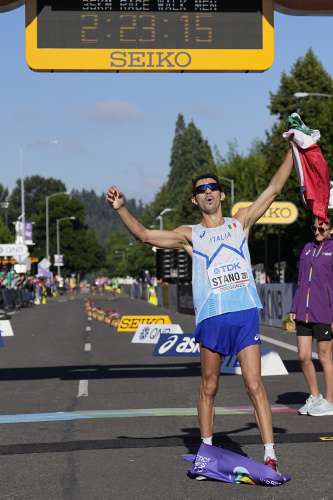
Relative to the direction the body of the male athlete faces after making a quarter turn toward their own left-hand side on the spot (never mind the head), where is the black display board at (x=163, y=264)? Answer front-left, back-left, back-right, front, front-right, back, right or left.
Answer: left

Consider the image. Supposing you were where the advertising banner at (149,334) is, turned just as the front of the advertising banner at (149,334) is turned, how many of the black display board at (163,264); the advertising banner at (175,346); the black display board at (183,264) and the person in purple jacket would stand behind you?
2

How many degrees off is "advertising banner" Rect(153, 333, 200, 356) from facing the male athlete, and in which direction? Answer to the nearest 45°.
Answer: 0° — it already faces them

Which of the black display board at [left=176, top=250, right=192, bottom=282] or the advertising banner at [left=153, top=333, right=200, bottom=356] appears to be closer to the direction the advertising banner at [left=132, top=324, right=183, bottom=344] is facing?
the advertising banner

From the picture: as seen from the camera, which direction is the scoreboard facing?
toward the camera

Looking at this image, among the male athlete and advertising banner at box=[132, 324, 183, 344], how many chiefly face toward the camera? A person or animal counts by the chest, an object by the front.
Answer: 2

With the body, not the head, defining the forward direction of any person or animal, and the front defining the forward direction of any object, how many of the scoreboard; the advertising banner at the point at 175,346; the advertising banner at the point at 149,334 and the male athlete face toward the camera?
4

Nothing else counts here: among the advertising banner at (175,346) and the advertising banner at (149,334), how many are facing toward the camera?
2

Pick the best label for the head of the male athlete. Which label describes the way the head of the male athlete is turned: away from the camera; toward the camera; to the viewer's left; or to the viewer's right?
toward the camera

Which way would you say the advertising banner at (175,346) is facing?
toward the camera

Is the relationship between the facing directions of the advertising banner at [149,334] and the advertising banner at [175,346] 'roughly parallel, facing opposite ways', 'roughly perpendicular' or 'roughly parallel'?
roughly parallel

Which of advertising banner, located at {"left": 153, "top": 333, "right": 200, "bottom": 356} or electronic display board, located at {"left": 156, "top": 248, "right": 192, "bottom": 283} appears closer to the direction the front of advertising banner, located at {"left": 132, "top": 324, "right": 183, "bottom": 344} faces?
the advertising banner

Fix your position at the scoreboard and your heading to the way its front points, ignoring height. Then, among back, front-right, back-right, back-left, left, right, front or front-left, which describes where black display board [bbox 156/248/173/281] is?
back

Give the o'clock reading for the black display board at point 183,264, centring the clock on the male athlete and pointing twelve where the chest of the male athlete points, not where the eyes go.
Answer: The black display board is roughly at 6 o'clock from the male athlete.

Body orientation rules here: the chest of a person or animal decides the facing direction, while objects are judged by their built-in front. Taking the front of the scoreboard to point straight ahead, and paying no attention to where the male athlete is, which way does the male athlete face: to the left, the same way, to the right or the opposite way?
the same way

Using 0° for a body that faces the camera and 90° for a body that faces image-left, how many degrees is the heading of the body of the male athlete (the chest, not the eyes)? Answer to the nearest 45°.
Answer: approximately 0°

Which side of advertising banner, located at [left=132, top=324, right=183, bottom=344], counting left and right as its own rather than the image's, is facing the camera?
front

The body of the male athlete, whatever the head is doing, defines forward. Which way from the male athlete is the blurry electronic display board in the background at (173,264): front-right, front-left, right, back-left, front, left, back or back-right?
back

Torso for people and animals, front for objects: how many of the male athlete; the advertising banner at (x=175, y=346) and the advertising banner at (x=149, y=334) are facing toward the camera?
3
